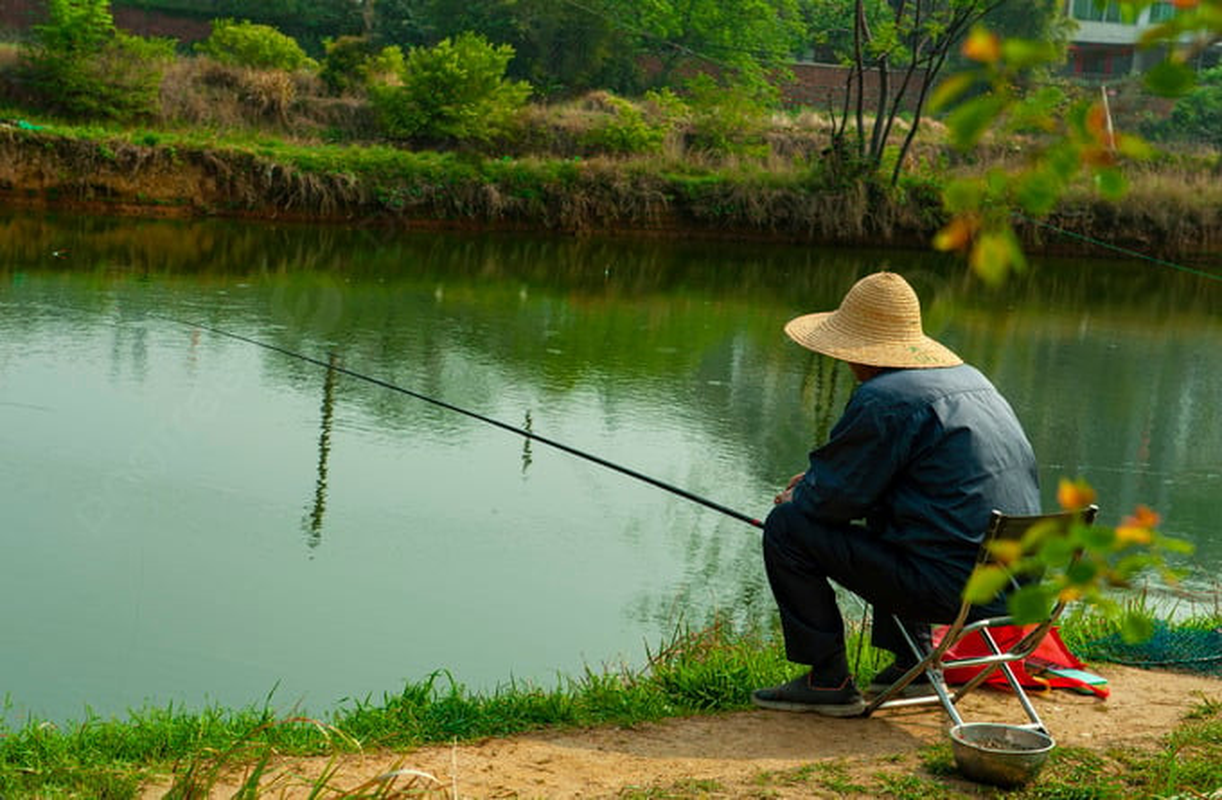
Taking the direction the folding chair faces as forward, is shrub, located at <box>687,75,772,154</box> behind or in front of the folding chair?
in front

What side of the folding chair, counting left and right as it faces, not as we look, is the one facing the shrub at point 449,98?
front

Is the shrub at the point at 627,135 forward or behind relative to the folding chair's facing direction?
forward

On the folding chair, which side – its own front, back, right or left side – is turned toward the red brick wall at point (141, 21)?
front

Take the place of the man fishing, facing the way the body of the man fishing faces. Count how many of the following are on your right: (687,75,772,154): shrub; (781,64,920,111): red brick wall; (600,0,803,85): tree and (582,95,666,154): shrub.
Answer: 4

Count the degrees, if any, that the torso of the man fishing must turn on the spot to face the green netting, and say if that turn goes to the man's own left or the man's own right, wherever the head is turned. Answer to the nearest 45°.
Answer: approximately 135° to the man's own right

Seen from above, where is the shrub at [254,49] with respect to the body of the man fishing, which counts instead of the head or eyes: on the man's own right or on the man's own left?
on the man's own right

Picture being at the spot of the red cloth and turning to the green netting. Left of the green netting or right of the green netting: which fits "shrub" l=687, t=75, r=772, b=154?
left

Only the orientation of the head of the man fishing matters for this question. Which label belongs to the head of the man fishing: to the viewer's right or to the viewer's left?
to the viewer's left

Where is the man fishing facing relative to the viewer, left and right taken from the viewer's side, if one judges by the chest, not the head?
facing to the left of the viewer

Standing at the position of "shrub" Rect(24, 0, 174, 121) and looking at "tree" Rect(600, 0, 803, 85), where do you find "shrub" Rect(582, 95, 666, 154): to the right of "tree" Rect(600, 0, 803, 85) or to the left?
right

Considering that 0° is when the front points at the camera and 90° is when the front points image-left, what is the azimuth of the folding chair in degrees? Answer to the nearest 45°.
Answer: approximately 135°
